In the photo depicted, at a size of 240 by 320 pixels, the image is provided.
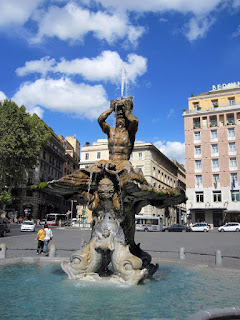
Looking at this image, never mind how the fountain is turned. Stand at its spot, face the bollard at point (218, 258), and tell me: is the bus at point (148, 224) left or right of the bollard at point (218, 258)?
left

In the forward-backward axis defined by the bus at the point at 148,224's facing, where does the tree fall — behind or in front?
behind

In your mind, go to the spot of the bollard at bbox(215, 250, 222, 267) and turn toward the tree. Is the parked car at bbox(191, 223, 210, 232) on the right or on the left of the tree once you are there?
right

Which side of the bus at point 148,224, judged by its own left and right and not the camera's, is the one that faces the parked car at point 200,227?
front

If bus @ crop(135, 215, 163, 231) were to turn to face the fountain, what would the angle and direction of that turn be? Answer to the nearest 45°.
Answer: approximately 90° to its left
